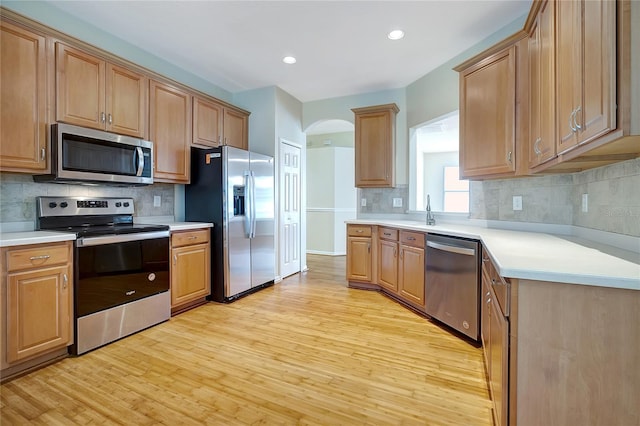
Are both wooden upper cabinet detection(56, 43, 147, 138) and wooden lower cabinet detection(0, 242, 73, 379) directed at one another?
no

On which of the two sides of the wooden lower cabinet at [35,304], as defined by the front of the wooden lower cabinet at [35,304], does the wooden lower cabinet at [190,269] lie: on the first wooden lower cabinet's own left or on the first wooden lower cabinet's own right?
on the first wooden lower cabinet's own left

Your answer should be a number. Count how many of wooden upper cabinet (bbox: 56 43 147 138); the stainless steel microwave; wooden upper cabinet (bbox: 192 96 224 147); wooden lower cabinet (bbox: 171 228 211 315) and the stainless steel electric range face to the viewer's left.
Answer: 0

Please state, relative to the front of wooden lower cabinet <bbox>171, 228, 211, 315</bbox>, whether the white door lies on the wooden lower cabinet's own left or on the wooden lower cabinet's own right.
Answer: on the wooden lower cabinet's own left

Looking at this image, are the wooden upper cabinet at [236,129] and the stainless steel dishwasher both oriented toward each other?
no

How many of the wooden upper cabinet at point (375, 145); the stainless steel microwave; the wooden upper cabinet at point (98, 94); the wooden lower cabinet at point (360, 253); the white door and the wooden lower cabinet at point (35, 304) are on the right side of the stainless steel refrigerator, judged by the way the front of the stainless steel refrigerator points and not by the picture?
3

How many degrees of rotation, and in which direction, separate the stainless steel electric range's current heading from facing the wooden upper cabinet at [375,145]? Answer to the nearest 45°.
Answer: approximately 45° to its left

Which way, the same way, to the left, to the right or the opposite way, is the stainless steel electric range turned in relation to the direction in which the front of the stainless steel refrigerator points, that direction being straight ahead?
the same way

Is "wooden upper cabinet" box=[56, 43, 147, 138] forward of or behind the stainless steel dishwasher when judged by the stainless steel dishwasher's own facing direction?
forward

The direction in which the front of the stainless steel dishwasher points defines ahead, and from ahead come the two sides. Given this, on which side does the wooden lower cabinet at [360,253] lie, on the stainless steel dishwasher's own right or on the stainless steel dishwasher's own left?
on the stainless steel dishwasher's own right

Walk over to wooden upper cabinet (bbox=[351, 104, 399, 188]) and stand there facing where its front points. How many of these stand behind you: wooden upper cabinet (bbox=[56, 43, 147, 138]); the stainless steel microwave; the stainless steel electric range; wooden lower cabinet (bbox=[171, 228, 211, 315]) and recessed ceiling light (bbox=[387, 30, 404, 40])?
0

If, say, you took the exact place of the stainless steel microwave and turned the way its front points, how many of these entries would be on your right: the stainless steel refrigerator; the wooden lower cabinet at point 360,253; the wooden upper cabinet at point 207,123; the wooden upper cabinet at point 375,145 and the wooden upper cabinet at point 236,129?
0

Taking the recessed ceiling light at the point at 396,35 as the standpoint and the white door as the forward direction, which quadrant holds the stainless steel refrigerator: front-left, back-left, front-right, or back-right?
front-left

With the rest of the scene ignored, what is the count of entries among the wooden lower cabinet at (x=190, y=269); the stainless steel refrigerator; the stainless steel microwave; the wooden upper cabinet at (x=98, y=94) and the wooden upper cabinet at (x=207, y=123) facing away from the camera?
0

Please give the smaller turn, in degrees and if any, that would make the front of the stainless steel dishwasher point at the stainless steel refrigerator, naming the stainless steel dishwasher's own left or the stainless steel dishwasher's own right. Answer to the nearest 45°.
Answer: approximately 45° to the stainless steel dishwasher's own right

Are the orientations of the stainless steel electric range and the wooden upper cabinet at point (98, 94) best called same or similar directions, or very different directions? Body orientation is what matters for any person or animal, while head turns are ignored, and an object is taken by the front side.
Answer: same or similar directions

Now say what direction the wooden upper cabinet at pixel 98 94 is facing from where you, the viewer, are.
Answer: facing the viewer and to the right of the viewer

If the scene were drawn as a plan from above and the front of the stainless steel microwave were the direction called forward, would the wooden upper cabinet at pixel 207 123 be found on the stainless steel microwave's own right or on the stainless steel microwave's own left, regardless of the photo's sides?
on the stainless steel microwave's own left

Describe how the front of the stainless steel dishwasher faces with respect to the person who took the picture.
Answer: facing the viewer and to the left of the viewer

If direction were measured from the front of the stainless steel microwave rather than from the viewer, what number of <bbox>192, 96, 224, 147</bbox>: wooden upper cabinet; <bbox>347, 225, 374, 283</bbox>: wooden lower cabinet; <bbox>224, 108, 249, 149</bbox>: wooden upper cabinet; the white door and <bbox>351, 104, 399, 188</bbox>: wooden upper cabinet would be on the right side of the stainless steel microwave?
0

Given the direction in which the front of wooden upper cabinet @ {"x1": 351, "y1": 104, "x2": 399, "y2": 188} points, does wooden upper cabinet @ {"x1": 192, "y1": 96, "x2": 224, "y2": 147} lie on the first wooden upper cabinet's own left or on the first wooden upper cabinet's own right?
on the first wooden upper cabinet's own right

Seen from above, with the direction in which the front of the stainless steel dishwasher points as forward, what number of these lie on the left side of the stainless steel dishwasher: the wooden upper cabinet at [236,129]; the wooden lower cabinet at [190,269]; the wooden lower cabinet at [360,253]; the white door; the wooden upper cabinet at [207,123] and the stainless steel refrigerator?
0
